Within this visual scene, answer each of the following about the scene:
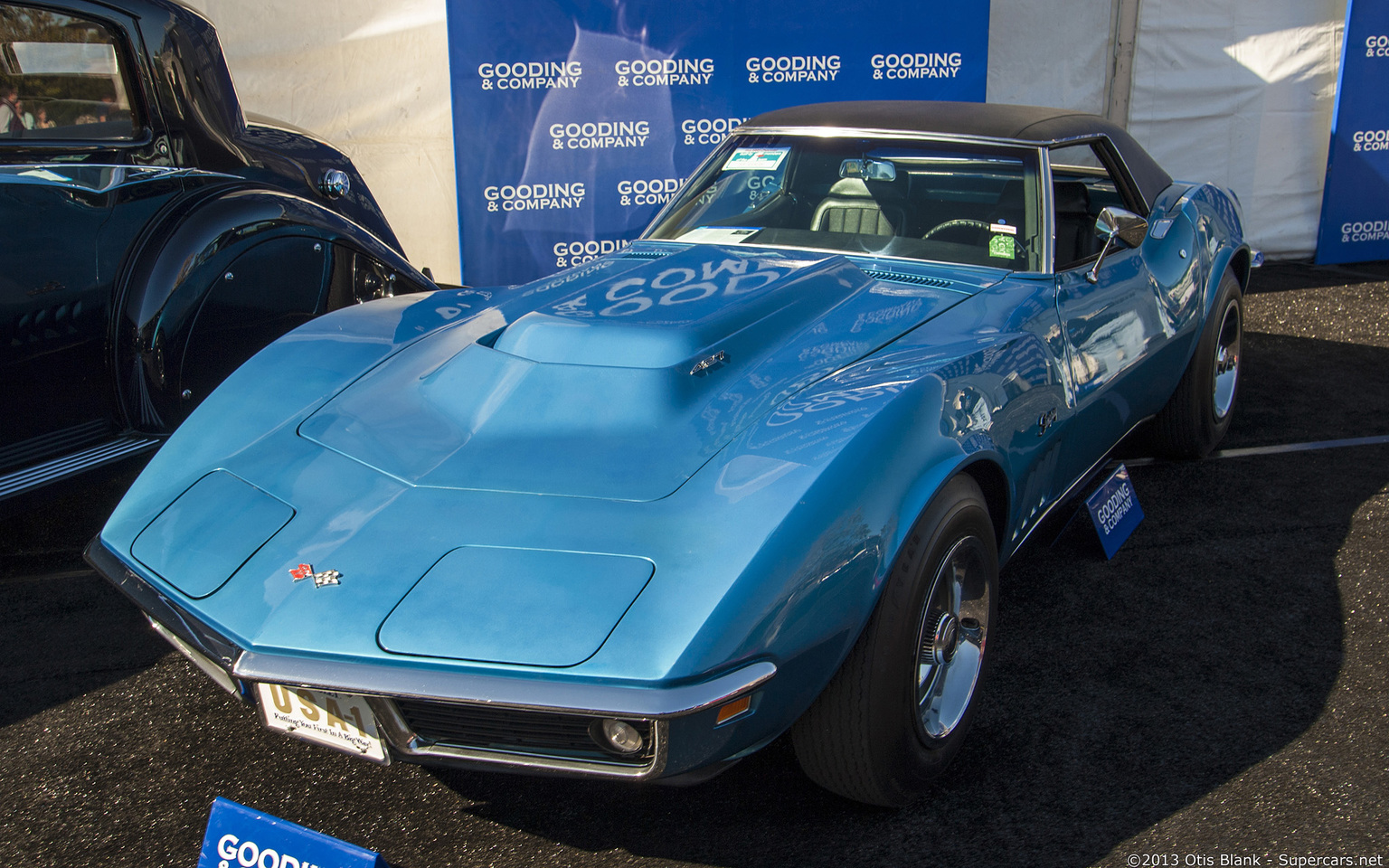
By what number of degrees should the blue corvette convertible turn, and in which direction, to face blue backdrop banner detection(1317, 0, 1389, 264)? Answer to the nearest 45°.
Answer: approximately 180°

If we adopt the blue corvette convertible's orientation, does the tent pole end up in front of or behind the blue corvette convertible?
behind

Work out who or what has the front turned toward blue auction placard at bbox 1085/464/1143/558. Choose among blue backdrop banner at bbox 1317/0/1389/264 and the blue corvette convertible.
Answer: the blue backdrop banner

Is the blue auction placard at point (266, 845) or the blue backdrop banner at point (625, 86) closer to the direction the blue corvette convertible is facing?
the blue auction placard

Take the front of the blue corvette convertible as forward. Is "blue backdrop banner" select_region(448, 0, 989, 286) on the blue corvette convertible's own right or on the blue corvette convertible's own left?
on the blue corvette convertible's own right

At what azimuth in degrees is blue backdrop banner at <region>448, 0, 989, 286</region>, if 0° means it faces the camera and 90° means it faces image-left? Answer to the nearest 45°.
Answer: approximately 0°
